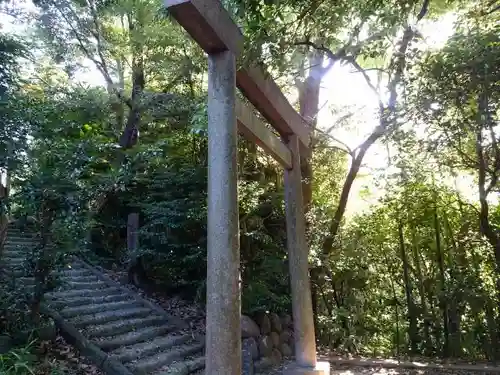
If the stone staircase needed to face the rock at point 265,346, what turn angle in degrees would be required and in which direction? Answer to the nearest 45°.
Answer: approximately 45° to its left

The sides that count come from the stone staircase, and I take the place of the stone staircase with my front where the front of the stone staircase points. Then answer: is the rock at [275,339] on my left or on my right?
on my left

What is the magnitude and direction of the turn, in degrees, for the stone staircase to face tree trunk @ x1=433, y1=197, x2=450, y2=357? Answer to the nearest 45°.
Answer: approximately 45° to its left

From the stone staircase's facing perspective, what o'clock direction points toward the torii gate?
The torii gate is roughly at 1 o'clock from the stone staircase.

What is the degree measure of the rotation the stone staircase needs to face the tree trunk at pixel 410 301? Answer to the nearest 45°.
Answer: approximately 45° to its left

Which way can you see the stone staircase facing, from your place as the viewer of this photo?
facing the viewer and to the right of the viewer

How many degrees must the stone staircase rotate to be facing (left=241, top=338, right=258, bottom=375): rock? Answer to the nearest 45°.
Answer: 0° — it already faces it

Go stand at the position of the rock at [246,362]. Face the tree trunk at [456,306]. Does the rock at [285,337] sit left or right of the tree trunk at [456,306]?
left
